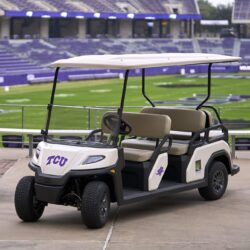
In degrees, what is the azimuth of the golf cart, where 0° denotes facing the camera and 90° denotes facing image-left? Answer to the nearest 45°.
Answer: approximately 45°
